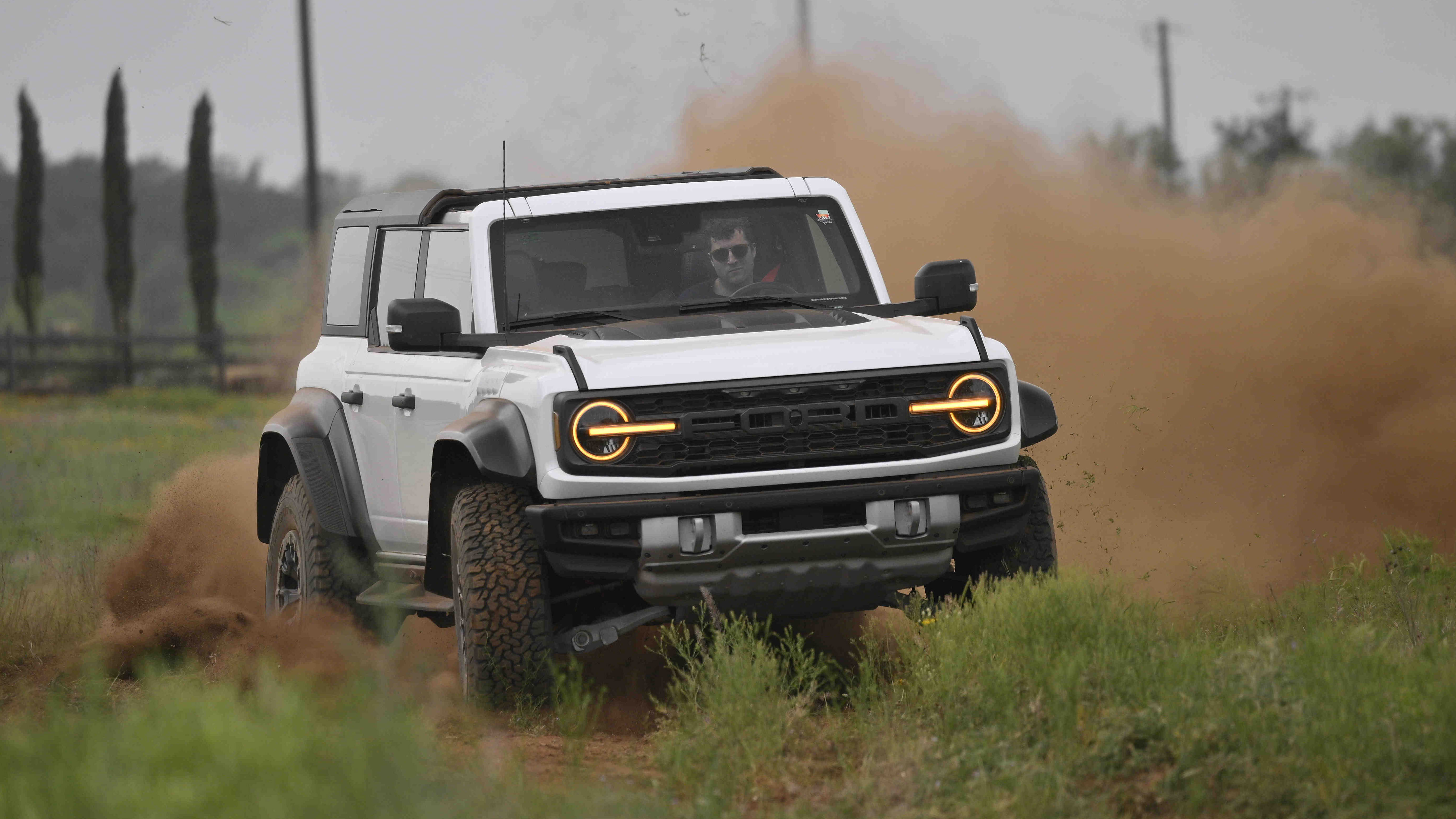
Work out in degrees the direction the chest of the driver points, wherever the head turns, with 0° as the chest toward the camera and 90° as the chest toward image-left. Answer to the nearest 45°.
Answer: approximately 0°

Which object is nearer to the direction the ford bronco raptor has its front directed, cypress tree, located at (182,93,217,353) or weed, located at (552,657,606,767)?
the weed

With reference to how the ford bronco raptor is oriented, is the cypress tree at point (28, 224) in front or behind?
behind

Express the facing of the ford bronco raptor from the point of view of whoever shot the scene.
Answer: facing the viewer and to the right of the viewer

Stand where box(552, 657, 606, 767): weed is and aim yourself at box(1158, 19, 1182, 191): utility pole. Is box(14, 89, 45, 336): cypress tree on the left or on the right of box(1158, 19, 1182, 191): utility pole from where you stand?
left

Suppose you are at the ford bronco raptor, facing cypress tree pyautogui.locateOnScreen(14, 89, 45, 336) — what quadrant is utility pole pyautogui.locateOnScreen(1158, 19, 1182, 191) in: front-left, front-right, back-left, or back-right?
front-right
